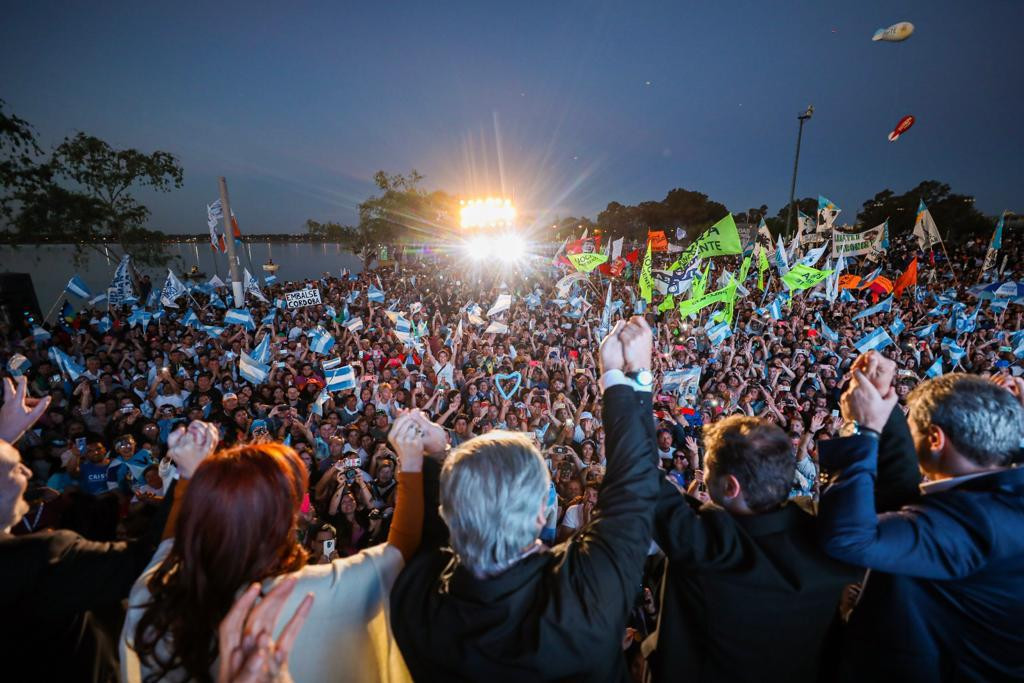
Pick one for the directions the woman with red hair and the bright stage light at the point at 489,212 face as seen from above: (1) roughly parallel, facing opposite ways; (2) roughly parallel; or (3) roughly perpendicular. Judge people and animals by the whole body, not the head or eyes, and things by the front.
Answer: roughly parallel, facing opposite ways

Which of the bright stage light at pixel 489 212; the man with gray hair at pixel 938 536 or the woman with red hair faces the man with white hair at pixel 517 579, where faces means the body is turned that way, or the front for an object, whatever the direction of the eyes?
the bright stage light

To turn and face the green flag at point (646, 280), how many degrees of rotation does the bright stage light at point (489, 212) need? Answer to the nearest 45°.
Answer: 0° — it already faces it

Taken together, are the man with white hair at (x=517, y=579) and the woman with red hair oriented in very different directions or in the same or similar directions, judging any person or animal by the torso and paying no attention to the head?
same or similar directions

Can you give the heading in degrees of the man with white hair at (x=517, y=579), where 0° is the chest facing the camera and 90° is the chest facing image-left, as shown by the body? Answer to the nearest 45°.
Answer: approximately 180°

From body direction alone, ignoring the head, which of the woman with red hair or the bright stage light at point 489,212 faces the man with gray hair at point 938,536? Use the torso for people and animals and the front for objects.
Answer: the bright stage light

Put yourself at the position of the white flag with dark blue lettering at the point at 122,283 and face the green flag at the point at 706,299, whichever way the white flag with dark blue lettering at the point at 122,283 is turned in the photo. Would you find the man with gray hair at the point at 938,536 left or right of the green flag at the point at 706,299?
right

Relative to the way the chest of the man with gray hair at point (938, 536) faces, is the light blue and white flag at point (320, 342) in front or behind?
in front

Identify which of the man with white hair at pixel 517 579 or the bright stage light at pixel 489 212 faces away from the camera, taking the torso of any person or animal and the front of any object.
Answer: the man with white hair

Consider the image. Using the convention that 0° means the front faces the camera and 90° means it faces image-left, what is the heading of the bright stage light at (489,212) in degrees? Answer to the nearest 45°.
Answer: approximately 0°

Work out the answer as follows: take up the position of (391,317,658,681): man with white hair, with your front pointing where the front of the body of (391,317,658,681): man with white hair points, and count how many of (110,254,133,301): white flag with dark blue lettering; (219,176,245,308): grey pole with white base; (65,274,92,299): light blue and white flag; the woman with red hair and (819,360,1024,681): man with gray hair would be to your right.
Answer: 1

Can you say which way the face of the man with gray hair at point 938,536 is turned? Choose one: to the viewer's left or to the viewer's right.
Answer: to the viewer's left

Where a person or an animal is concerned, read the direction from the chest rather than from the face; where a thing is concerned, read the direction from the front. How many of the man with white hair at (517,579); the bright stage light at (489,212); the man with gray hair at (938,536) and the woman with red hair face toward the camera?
1

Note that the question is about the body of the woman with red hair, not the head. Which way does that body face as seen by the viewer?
away from the camera

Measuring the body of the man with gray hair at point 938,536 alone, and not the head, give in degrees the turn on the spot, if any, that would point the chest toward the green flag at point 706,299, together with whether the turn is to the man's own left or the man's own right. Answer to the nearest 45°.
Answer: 0° — they already face it

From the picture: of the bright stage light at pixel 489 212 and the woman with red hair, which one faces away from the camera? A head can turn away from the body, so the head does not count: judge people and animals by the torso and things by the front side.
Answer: the woman with red hair

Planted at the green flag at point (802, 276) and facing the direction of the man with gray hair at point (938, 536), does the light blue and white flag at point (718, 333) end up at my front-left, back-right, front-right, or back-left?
front-right

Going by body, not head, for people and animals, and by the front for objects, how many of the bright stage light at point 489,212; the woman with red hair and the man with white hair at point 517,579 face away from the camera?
2

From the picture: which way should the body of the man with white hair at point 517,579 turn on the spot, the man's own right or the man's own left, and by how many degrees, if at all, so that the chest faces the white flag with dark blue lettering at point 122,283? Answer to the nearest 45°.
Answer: approximately 45° to the man's own left

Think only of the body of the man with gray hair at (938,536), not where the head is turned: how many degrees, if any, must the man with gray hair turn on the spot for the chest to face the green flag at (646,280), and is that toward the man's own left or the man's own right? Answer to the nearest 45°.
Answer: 0° — they already face it
